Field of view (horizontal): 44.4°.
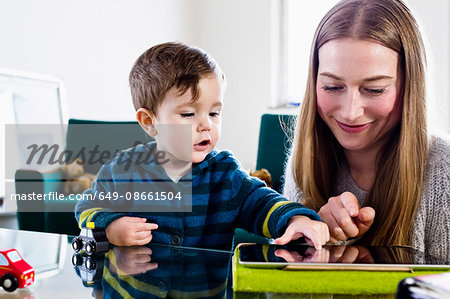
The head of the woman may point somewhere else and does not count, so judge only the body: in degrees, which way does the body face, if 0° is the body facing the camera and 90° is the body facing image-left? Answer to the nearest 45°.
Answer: approximately 0°

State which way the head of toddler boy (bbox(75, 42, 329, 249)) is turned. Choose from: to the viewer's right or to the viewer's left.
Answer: to the viewer's right

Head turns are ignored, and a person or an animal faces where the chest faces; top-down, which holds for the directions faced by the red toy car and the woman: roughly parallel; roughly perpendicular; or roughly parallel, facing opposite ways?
roughly perpendicular
